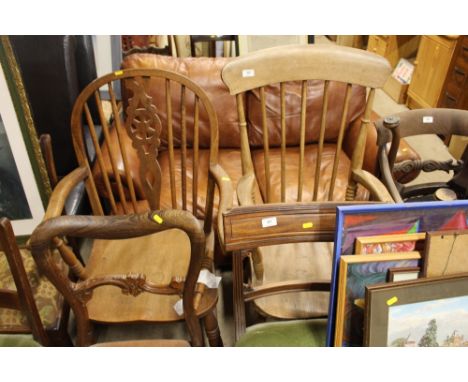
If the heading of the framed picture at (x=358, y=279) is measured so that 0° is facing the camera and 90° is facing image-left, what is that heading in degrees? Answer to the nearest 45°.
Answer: approximately 0°

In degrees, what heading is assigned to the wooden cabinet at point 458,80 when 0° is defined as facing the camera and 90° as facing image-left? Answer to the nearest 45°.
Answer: approximately 45°

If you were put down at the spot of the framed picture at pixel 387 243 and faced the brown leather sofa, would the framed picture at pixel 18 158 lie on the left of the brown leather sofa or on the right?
left

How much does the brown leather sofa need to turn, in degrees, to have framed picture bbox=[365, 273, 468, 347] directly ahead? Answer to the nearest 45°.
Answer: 0° — it already faces it

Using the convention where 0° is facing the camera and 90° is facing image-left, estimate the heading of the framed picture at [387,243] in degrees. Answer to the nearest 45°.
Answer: approximately 0°

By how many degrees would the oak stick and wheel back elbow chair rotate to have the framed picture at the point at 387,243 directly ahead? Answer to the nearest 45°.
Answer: approximately 45° to its left

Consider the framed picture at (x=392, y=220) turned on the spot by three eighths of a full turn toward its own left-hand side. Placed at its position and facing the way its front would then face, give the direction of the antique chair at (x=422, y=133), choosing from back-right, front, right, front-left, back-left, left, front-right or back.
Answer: front-left

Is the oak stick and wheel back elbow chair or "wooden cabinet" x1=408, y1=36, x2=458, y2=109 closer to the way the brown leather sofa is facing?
the oak stick and wheel back elbow chair
